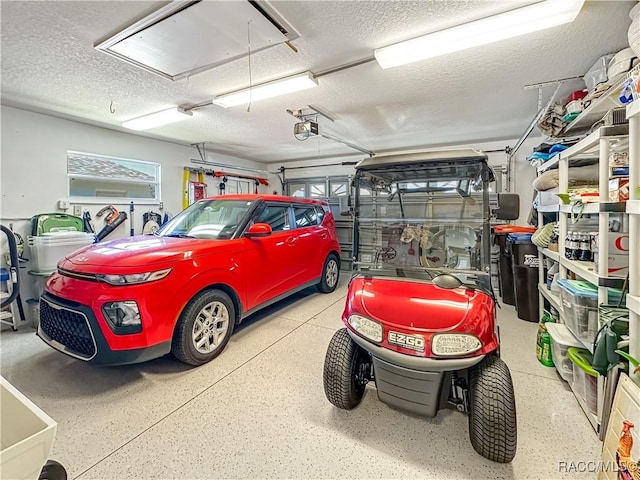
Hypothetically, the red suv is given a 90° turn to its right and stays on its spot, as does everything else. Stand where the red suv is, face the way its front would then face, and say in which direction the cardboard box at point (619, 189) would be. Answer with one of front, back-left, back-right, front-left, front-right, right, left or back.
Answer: back

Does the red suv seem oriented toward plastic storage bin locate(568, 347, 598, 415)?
no

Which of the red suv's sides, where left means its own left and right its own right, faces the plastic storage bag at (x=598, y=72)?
left

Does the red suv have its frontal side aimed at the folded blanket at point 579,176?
no

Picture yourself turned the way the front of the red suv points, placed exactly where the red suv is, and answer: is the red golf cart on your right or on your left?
on your left

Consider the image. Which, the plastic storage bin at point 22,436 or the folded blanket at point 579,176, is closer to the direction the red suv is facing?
the plastic storage bin

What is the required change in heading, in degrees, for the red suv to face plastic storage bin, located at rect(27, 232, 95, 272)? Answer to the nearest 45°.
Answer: approximately 90° to its right

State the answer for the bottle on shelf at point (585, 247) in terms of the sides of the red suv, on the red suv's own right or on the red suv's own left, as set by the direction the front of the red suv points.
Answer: on the red suv's own left

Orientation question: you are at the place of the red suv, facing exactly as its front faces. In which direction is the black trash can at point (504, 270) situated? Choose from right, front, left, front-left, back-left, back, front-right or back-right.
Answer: back-left

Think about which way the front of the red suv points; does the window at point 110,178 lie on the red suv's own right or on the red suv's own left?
on the red suv's own right

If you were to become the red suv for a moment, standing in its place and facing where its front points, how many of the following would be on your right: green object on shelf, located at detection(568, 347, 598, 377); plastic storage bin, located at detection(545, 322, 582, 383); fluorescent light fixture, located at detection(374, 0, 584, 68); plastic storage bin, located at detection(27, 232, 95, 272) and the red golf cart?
1

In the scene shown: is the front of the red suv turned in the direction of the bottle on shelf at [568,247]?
no

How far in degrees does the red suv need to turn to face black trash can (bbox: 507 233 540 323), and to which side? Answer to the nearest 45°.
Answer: approximately 135° to its left

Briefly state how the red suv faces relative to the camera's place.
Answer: facing the viewer and to the left of the viewer

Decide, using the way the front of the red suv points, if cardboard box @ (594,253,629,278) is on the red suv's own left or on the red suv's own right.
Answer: on the red suv's own left

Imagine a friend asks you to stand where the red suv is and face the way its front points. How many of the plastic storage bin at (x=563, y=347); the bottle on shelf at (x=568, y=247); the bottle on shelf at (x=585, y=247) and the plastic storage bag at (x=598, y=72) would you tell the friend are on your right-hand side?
0

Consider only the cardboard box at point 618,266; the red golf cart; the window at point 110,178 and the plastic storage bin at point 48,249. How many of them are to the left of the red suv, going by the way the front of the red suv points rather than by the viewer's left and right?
2
